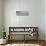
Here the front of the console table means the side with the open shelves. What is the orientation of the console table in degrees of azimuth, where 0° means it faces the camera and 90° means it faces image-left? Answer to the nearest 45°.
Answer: approximately 0°
